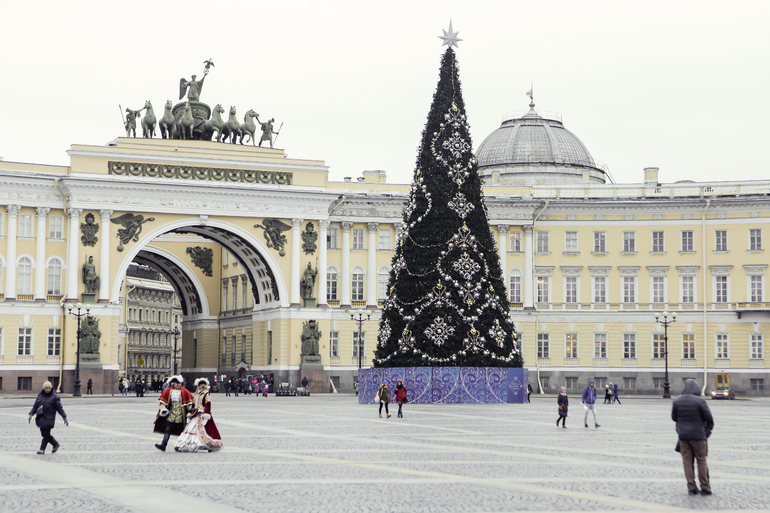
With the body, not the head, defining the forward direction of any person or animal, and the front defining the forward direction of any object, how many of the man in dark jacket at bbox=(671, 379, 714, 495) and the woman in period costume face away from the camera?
1

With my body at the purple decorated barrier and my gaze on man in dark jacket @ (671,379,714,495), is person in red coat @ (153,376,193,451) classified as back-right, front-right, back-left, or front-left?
front-right

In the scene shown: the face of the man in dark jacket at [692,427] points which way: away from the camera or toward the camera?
away from the camera

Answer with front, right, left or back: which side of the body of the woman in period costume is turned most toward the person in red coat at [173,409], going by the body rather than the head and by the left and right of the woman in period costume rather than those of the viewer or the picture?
right

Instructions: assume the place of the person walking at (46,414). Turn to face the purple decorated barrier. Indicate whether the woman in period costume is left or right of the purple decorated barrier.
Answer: right

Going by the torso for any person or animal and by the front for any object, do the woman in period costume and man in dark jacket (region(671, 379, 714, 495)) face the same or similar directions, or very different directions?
very different directions

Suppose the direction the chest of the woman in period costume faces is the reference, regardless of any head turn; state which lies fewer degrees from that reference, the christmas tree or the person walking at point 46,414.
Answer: the person walking

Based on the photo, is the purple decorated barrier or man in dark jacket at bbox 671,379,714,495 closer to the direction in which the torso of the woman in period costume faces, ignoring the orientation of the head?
the man in dark jacket

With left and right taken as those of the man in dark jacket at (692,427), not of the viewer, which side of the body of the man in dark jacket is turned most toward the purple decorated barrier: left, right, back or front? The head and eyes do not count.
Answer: front

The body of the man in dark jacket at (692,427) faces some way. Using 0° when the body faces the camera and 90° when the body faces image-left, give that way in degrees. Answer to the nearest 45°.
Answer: approximately 180°

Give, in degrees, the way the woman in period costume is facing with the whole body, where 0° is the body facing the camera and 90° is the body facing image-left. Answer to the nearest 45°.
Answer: approximately 45°

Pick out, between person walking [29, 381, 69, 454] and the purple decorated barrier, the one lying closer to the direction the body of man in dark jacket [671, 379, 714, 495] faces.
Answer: the purple decorated barrier

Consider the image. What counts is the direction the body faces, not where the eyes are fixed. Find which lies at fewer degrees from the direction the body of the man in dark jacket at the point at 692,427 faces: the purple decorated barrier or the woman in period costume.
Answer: the purple decorated barrier

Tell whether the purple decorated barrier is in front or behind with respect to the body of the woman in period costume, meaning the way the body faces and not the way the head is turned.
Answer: behind

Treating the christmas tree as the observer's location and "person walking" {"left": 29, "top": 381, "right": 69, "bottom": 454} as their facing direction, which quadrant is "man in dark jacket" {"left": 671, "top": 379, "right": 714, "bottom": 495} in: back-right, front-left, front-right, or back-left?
front-left

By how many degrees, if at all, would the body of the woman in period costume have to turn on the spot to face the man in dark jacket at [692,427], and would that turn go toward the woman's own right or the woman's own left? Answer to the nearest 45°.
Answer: approximately 90° to the woman's own left

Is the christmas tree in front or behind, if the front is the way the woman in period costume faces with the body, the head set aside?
behind
